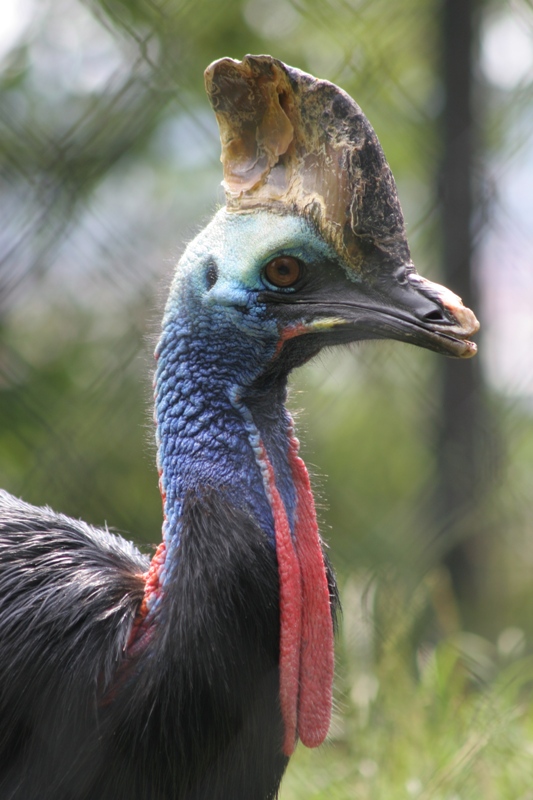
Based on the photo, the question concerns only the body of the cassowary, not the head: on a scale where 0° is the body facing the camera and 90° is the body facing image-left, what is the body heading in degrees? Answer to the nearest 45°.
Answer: approximately 270°

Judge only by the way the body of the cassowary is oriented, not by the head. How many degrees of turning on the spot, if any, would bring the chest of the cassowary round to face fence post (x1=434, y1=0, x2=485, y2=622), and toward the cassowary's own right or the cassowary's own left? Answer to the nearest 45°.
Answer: approximately 90° to the cassowary's own left
